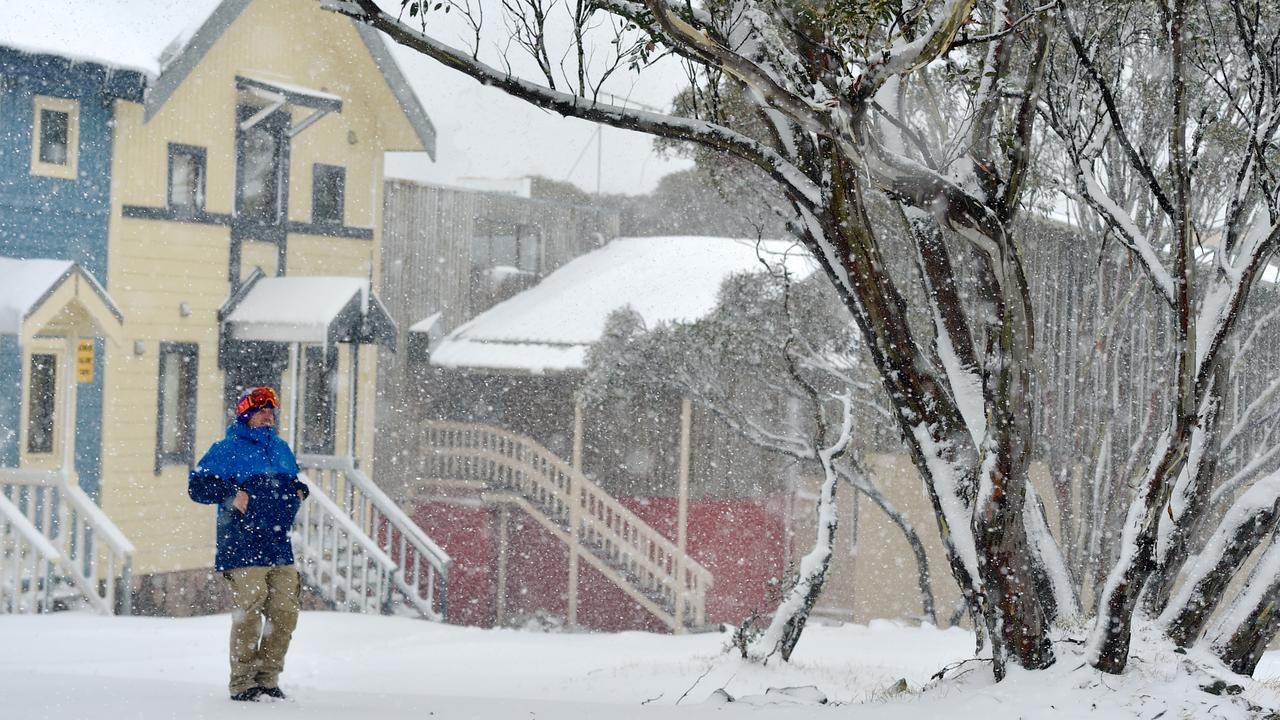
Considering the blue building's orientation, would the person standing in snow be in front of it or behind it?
in front

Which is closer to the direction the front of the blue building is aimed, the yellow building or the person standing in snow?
the person standing in snow

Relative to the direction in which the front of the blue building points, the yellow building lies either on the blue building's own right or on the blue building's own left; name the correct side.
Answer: on the blue building's own left

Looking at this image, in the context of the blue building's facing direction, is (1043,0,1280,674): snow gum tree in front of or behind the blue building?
in front

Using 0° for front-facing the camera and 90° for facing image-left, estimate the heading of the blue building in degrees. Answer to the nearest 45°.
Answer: approximately 0°

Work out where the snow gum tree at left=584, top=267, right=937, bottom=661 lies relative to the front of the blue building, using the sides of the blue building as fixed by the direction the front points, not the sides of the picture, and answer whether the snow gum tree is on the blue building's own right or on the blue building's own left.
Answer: on the blue building's own left

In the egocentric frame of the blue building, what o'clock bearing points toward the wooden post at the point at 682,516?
The wooden post is roughly at 9 o'clock from the blue building.

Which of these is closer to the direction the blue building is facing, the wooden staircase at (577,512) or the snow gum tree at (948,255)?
the snow gum tree
